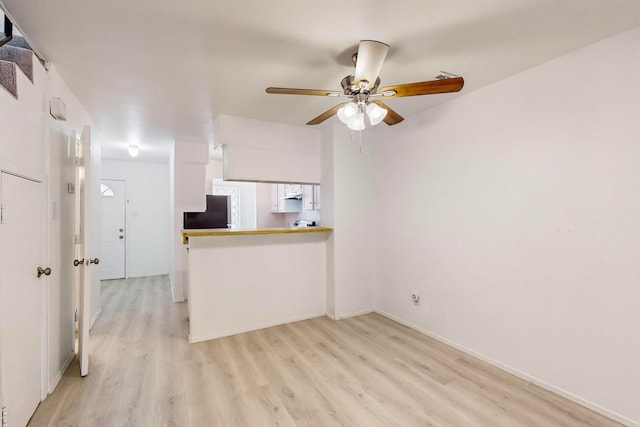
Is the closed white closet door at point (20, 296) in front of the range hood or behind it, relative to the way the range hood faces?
in front

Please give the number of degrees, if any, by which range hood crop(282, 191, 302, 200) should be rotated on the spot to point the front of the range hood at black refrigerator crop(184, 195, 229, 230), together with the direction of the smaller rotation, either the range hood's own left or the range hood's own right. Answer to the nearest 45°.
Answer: approximately 45° to the range hood's own right

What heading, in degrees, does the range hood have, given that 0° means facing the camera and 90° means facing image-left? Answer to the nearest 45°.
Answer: approximately 45°

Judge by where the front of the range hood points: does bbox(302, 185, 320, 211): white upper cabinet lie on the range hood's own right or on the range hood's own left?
on the range hood's own left

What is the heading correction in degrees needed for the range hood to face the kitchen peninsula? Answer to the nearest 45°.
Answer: approximately 45° to its left

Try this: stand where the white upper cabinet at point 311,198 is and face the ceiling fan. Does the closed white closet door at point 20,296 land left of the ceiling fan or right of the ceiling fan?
right
